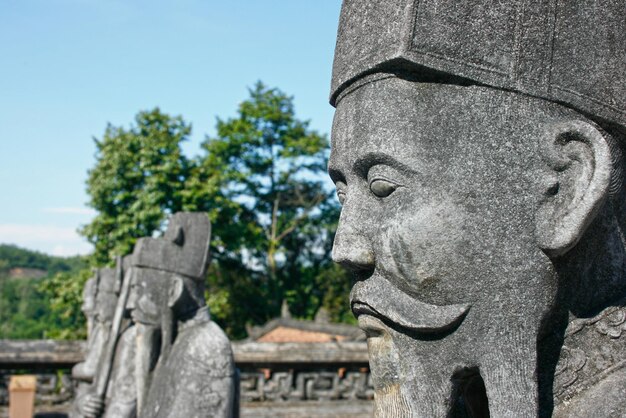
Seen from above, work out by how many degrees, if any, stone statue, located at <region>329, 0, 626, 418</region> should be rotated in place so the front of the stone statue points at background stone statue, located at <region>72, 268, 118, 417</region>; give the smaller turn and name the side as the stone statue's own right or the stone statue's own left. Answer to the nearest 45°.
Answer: approximately 90° to the stone statue's own right

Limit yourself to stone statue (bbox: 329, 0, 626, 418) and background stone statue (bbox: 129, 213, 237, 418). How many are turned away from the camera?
0

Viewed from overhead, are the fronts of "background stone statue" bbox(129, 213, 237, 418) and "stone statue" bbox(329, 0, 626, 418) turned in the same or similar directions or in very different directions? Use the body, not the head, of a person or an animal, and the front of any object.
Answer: same or similar directions

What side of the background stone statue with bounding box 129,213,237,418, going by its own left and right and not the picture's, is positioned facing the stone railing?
right

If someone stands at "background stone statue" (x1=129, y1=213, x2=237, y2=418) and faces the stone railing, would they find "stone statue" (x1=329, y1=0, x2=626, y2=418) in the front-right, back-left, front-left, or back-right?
back-right

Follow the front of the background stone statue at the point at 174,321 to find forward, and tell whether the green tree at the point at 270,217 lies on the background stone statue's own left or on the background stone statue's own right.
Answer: on the background stone statue's own right

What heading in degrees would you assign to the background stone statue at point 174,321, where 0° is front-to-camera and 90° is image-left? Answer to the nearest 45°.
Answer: approximately 90°

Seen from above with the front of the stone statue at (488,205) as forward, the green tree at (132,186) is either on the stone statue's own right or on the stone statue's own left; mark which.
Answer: on the stone statue's own right
